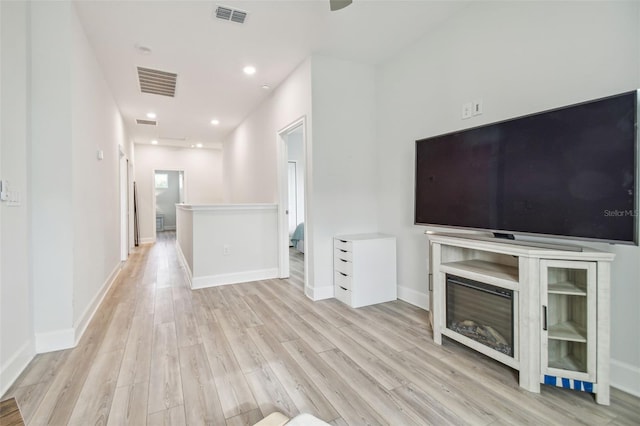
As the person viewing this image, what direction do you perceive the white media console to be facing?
facing the viewer and to the left of the viewer

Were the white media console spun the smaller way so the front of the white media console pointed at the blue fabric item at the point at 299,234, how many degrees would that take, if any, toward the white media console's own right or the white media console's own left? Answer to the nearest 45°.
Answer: approximately 90° to the white media console's own right

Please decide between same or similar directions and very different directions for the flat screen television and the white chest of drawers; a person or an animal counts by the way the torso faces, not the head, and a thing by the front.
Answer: same or similar directions

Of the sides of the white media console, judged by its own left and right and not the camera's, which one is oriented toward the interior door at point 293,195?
right

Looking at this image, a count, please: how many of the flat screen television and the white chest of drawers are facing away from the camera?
0

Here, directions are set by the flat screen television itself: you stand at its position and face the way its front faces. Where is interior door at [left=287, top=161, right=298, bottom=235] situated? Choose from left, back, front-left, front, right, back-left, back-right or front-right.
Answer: right

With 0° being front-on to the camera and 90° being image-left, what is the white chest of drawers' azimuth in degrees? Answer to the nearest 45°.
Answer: approximately 45°

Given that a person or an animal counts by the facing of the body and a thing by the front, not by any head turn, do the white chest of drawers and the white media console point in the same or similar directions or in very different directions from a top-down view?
same or similar directions

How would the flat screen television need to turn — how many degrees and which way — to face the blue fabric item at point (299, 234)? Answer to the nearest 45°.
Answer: approximately 90° to its right
